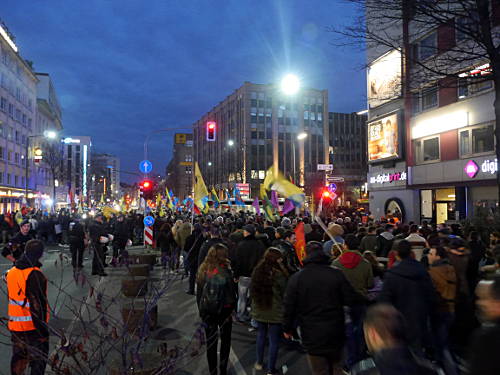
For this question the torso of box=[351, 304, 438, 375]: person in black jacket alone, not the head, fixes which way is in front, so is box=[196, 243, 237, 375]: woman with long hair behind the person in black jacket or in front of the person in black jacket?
in front

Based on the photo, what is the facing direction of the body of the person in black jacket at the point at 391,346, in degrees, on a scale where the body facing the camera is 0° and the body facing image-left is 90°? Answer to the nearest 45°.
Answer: approximately 135°

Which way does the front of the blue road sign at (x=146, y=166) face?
toward the camera

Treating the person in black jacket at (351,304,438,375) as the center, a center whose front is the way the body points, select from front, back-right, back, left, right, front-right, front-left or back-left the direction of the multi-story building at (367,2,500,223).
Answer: front-right

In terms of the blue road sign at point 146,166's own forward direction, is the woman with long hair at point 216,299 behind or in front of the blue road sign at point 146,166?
in front

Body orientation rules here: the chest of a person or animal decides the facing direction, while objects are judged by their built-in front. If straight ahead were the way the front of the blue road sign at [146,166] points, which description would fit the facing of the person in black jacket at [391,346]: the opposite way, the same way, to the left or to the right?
the opposite way

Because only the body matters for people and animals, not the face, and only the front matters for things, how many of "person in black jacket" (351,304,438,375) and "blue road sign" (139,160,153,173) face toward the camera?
1

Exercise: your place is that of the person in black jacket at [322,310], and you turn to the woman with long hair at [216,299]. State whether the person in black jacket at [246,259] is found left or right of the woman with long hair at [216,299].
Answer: right

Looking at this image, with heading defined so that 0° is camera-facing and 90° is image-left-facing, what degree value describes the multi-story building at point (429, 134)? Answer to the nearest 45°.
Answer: approximately 45°

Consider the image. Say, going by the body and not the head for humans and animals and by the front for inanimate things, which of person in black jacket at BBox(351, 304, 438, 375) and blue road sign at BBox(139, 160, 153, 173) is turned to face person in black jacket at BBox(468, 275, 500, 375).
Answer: the blue road sign

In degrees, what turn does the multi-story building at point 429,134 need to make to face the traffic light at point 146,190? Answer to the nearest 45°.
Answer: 0° — it already faces it

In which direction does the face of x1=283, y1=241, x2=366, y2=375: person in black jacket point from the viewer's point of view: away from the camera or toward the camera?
away from the camera

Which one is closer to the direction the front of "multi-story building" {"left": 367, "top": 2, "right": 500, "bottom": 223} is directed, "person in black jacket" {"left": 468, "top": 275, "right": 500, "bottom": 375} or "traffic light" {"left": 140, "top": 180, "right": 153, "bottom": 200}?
the traffic light

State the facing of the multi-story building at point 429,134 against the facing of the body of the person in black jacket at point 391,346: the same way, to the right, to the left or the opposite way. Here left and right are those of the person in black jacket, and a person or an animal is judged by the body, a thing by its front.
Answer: to the left
